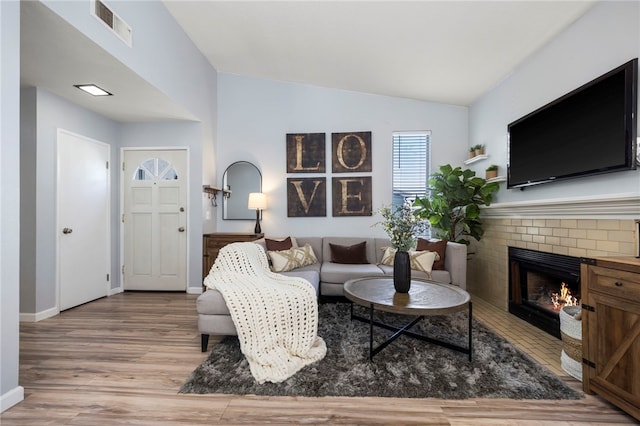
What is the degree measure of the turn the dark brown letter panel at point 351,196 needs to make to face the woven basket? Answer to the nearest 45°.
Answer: approximately 45° to its left

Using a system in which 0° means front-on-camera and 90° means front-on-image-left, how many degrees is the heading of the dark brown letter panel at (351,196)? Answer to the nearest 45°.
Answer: approximately 0°

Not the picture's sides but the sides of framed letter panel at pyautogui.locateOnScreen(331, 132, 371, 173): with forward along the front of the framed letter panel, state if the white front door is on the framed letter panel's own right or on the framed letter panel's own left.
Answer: on the framed letter panel's own right

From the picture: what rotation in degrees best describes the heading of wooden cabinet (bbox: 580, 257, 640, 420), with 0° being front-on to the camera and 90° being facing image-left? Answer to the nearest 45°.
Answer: approximately 45°

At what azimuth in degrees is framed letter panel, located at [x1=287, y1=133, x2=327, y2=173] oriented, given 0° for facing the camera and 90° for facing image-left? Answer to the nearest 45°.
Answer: approximately 0°

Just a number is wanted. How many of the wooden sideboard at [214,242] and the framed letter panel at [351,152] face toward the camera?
2

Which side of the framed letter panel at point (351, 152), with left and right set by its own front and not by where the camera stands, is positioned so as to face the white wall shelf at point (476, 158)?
left

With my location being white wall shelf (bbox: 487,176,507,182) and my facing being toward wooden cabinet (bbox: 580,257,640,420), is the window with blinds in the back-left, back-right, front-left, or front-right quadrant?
back-right

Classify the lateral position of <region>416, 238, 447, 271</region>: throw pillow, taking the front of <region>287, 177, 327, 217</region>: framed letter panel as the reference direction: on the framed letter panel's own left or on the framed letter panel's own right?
on the framed letter panel's own left
